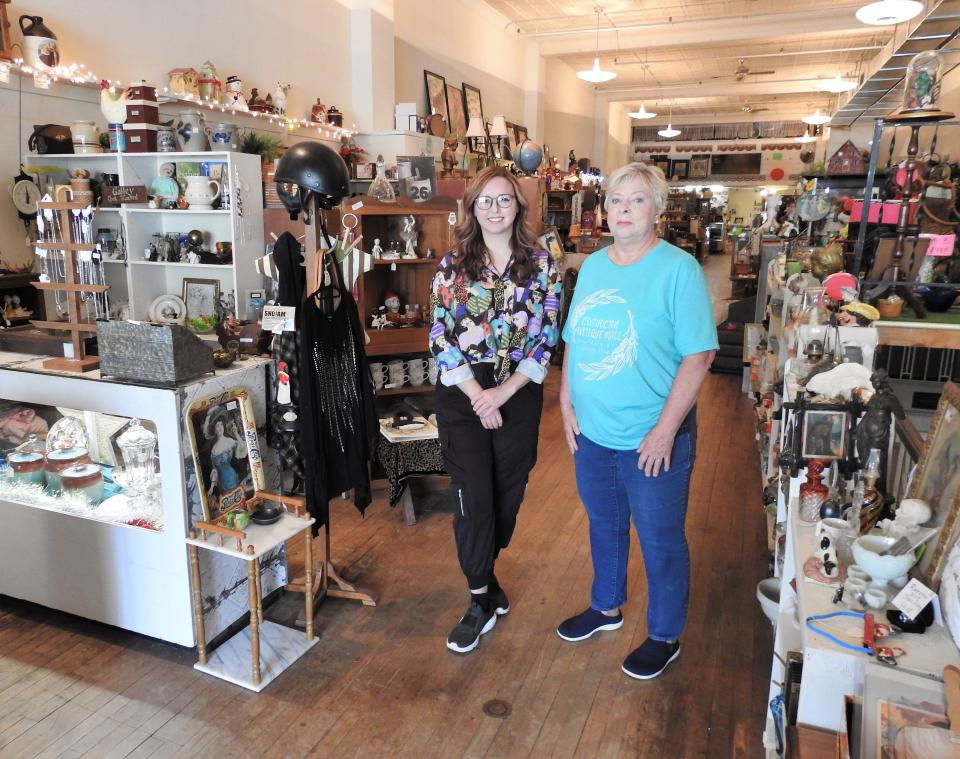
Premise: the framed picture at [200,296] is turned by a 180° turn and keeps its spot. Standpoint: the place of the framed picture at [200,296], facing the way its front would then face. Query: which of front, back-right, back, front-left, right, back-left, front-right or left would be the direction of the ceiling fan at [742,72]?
front-right

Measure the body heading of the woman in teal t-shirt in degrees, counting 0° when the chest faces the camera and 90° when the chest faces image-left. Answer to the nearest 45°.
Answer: approximately 45°

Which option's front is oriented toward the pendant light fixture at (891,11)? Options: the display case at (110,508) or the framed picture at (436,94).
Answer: the framed picture

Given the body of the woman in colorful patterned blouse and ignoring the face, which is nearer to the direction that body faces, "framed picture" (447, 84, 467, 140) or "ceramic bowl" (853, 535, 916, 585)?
the ceramic bowl

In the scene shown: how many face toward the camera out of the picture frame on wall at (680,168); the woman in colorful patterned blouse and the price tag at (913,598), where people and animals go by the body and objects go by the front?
3
